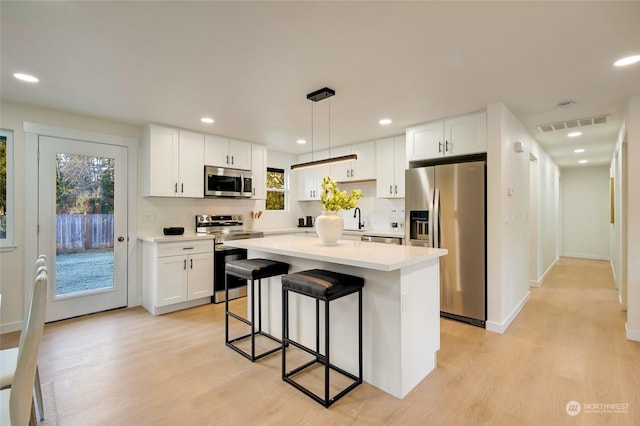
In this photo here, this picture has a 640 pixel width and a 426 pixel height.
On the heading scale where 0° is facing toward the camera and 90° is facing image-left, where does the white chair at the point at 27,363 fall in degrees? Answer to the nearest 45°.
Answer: approximately 90°

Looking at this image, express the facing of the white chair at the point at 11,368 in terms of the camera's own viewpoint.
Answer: facing to the left of the viewer

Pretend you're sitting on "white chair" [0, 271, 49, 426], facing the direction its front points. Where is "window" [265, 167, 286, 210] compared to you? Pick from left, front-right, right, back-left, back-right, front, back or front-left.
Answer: back-right

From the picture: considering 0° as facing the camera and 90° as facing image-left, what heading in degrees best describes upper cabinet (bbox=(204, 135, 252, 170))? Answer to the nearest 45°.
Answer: approximately 315°

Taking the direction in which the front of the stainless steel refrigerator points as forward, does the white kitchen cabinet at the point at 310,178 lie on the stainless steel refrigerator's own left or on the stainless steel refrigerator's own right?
on the stainless steel refrigerator's own right

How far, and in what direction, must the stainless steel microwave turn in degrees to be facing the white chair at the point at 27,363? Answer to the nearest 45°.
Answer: approximately 45° to its right

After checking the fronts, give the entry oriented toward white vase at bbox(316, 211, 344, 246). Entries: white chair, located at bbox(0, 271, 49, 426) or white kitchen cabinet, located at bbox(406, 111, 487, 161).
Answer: the white kitchen cabinet

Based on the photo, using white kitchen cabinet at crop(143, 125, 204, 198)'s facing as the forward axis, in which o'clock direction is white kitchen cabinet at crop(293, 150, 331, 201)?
white kitchen cabinet at crop(293, 150, 331, 201) is roughly at 10 o'clock from white kitchen cabinet at crop(143, 125, 204, 198).

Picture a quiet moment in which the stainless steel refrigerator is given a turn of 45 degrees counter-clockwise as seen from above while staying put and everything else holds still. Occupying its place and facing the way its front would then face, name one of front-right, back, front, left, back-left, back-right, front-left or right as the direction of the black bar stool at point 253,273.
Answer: front-right
